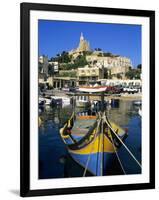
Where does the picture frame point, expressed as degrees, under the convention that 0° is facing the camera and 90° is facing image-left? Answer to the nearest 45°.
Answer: approximately 315°
